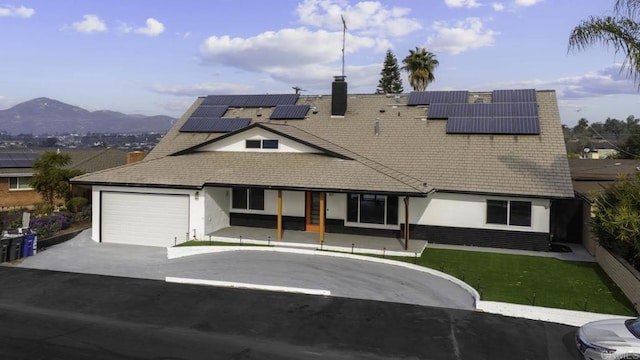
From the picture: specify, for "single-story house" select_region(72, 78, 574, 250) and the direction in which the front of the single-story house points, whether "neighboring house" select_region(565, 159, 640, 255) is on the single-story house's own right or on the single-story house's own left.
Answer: on the single-story house's own left

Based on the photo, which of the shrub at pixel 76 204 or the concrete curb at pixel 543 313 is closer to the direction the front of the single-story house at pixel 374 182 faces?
the concrete curb

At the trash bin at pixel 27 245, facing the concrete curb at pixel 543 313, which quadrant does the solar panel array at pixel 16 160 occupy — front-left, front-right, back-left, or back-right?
back-left

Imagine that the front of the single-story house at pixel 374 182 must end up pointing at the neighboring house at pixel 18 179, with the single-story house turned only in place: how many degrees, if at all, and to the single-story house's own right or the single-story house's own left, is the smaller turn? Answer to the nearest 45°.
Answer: approximately 135° to the single-story house's own right

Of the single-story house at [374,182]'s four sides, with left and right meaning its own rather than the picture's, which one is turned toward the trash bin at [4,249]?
right

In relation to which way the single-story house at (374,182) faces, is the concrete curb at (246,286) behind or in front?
in front

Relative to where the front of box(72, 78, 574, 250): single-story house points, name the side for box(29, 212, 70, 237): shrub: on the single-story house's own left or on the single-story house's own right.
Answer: on the single-story house's own right

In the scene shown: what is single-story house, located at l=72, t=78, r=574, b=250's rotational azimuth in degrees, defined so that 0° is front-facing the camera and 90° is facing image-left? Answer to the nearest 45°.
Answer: approximately 0°

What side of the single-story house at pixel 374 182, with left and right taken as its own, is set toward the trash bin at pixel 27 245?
right

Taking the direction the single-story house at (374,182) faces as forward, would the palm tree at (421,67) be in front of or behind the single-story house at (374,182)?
behind

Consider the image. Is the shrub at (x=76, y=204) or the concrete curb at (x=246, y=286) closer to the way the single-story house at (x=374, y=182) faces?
the concrete curb

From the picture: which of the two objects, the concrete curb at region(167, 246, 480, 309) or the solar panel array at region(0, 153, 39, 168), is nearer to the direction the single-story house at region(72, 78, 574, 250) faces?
the concrete curb
